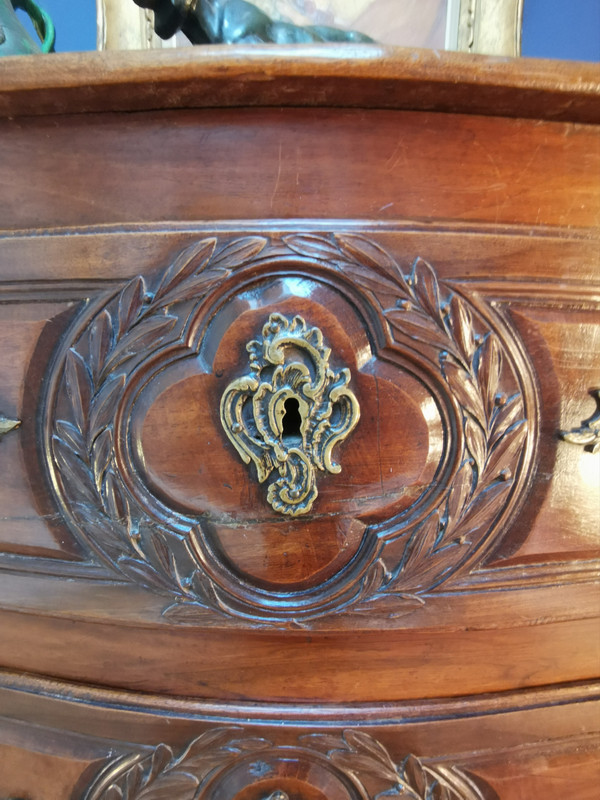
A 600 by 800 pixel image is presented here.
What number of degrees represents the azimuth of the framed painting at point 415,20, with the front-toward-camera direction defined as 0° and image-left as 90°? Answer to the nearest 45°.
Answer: approximately 0°

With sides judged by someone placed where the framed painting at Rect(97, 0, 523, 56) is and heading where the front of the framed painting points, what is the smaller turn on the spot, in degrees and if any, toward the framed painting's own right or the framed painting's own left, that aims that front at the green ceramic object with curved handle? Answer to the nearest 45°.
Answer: approximately 45° to the framed painting's own right
